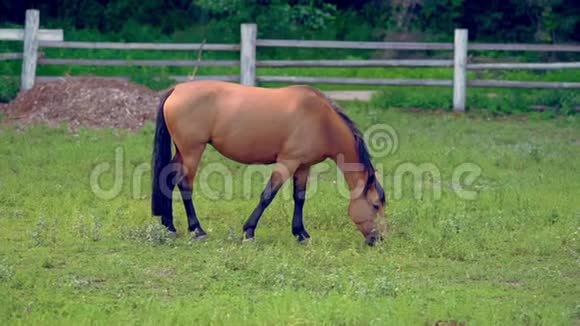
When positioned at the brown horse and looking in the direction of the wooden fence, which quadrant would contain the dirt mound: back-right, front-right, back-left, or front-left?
front-left

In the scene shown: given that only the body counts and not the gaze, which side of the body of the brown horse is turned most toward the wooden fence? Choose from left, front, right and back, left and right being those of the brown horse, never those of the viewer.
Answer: left

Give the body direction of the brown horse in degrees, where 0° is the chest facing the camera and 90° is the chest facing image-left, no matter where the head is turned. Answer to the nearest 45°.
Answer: approximately 270°

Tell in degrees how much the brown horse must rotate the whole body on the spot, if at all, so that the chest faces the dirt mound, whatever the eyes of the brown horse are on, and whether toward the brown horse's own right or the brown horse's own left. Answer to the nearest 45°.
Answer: approximately 135° to the brown horse's own left
